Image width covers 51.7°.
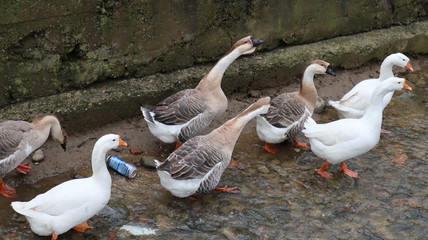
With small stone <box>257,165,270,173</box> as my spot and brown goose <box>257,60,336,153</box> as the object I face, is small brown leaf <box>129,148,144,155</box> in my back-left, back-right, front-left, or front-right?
back-left

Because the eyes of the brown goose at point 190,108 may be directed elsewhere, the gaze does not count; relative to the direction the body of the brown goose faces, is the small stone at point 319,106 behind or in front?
in front

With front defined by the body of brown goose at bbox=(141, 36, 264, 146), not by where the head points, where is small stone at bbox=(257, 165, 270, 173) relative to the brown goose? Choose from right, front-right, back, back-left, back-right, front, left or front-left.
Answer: front-right

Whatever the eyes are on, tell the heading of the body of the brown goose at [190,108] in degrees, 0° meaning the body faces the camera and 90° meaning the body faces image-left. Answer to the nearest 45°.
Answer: approximately 270°

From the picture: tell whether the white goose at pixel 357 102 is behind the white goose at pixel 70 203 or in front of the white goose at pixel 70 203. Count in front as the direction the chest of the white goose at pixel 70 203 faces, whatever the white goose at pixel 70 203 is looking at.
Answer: in front

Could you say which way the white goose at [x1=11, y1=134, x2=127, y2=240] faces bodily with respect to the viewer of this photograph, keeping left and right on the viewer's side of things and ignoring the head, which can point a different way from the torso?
facing to the right of the viewer

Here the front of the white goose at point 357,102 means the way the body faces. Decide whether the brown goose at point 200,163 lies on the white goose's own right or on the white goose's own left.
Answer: on the white goose's own right

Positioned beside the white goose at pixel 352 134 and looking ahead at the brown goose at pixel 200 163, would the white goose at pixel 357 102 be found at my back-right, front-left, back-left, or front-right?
back-right

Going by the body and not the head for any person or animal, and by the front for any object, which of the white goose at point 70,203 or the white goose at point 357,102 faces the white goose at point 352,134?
the white goose at point 70,203

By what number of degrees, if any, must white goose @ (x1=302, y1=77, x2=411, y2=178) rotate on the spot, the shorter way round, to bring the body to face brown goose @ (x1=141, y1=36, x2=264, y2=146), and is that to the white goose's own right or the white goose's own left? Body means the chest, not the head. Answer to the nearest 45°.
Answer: approximately 180°

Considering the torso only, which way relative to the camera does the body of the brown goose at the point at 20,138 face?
to the viewer's right

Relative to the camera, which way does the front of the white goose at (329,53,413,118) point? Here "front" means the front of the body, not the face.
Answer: to the viewer's right

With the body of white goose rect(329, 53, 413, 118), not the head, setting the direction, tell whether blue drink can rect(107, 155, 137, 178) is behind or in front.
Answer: behind
